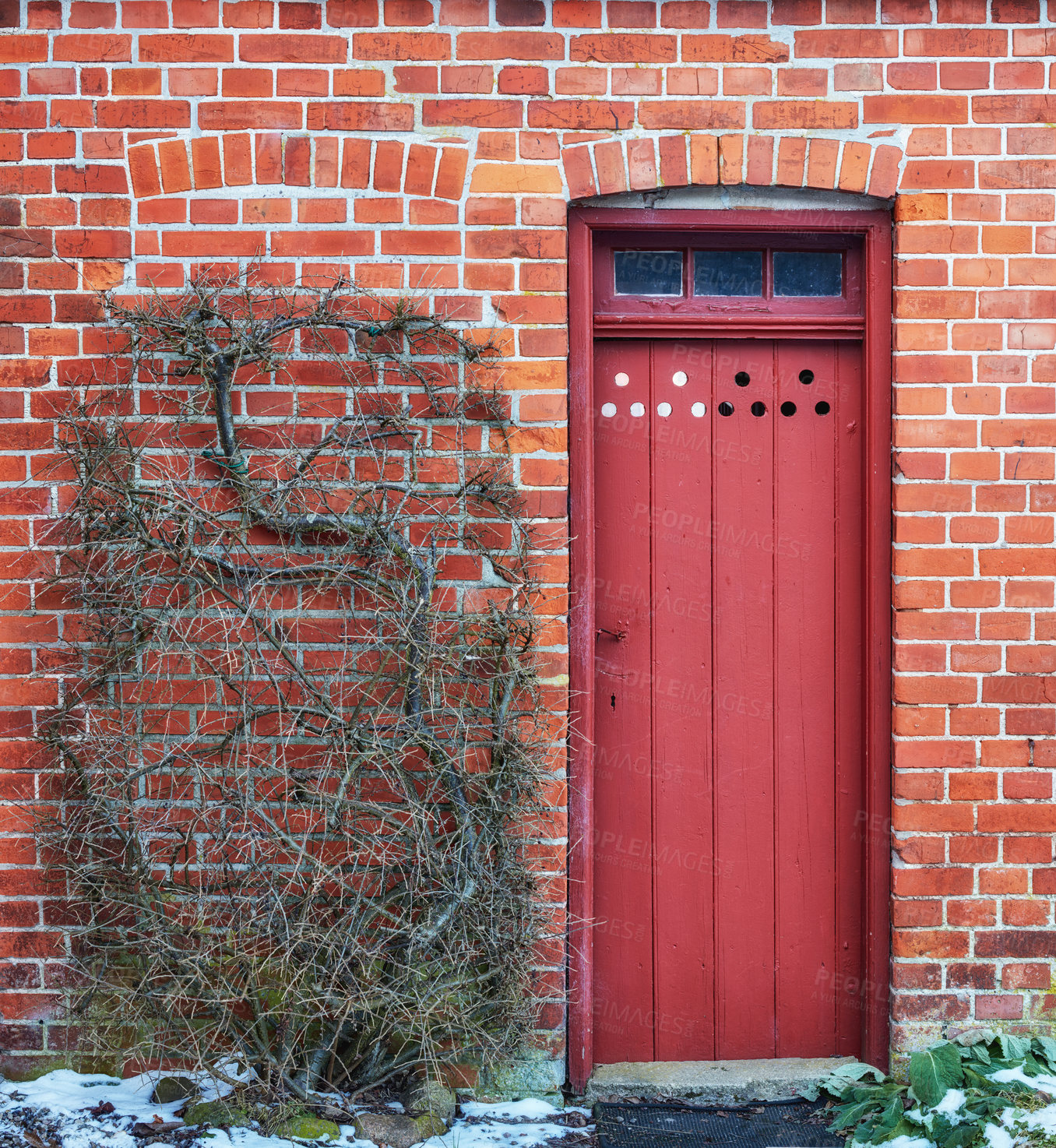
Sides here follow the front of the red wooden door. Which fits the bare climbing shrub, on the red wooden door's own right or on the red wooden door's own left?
on the red wooden door's own right

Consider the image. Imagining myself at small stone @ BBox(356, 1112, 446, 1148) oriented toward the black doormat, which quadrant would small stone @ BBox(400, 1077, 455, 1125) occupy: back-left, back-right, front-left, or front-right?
front-left

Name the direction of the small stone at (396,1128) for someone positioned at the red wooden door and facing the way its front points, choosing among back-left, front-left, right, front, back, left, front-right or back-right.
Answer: front-right

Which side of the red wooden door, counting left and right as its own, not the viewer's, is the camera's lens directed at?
front

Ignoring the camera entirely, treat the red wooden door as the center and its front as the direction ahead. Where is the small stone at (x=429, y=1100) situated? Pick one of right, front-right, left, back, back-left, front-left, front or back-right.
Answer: front-right

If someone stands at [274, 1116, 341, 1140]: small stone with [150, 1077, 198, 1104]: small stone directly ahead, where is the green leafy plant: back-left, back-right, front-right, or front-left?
back-right

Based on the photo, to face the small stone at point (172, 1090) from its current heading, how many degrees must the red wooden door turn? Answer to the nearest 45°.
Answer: approximately 45° to its right
